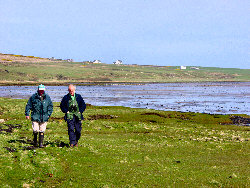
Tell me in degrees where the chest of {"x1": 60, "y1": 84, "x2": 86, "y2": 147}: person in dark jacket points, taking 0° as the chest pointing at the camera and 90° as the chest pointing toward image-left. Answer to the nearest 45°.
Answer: approximately 0°

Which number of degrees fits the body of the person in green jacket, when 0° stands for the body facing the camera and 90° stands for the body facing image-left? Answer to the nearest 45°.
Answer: approximately 0°
